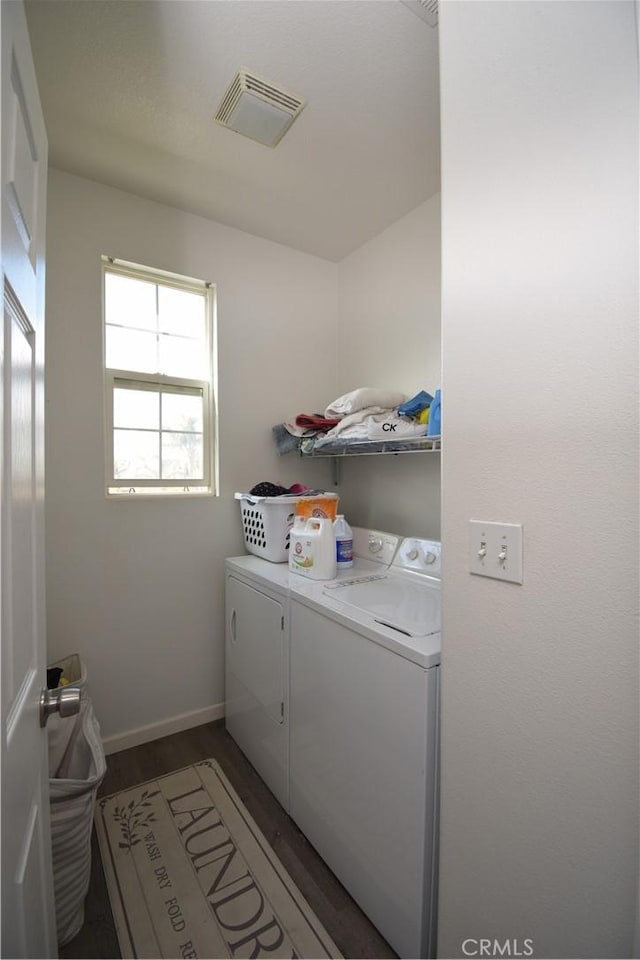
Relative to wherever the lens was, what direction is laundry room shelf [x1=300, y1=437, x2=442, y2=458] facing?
facing the viewer and to the left of the viewer

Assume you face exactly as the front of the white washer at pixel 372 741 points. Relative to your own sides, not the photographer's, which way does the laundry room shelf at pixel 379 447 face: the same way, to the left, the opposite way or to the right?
the same way

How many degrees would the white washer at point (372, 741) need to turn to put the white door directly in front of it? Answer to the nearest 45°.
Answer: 0° — it already faces it

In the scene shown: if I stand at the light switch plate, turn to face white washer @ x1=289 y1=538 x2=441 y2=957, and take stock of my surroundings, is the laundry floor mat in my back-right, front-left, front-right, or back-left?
front-left

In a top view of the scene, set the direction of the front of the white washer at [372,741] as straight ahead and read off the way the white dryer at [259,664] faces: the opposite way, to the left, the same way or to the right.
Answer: the same way

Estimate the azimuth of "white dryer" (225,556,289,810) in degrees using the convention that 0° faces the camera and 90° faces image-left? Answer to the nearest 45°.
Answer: approximately 45°

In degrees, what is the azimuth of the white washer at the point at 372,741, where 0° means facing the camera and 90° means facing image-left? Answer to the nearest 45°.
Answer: approximately 45°

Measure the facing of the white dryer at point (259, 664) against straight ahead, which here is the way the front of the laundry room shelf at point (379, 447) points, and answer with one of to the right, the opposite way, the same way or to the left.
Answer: the same way

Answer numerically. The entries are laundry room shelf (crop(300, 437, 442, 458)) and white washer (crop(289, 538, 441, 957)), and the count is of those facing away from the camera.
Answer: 0
